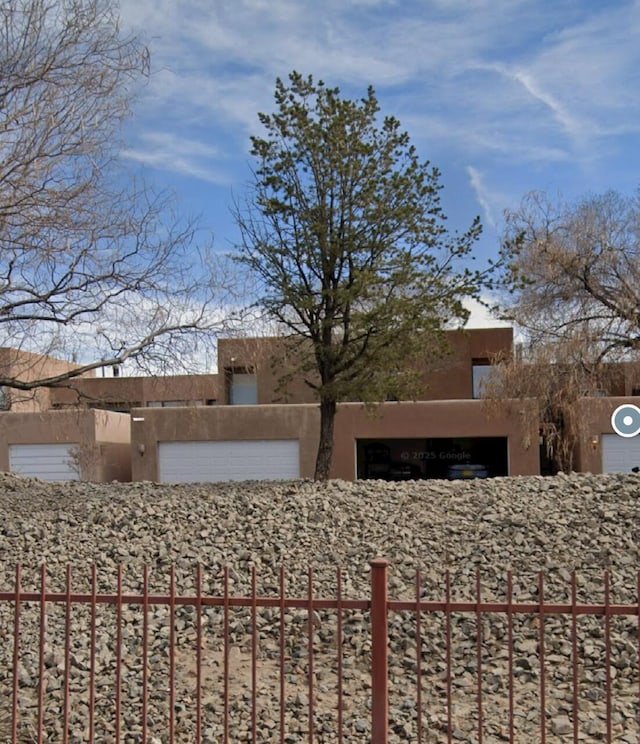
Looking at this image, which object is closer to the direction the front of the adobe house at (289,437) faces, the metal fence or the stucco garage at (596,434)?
the metal fence

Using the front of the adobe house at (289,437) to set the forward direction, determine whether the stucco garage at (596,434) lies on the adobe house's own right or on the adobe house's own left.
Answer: on the adobe house's own left

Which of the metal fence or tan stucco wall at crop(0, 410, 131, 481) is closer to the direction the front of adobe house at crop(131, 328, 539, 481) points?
the metal fence

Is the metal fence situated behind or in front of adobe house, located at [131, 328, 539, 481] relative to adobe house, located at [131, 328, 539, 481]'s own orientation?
in front

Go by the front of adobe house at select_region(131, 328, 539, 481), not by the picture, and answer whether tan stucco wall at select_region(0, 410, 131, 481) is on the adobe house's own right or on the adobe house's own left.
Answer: on the adobe house's own right

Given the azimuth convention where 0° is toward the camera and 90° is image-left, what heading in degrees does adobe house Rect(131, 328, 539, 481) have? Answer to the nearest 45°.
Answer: approximately 0°
